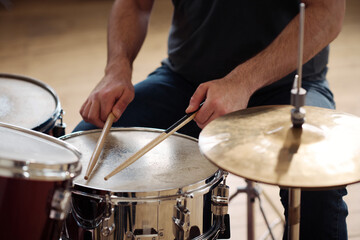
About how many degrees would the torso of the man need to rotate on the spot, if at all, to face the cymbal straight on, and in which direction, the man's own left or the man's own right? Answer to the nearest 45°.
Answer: approximately 45° to the man's own left

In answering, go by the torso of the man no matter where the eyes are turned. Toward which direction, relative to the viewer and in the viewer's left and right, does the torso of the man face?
facing the viewer and to the left of the viewer
